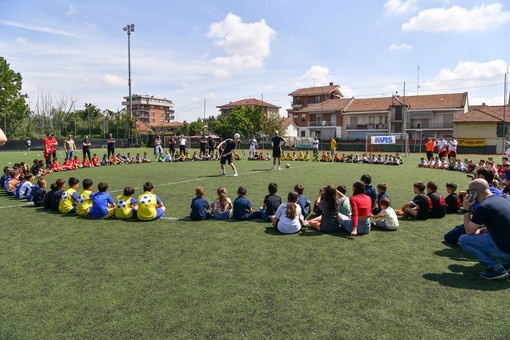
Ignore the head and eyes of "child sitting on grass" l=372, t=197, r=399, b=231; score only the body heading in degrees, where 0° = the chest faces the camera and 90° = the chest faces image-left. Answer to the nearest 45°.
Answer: approximately 135°

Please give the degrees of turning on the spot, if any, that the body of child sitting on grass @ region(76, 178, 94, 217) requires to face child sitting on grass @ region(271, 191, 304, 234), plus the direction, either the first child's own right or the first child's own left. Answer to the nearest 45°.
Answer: approximately 90° to the first child's own right

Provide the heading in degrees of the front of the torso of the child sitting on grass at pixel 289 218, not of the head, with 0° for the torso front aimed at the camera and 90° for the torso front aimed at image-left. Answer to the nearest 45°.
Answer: approximately 180°

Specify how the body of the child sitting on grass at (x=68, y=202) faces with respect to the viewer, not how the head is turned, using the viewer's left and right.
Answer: facing away from the viewer and to the right of the viewer

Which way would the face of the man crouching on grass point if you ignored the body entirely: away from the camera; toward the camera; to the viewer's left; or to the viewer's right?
to the viewer's left

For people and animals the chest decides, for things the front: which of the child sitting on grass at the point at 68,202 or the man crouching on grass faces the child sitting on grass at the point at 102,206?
the man crouching on grass

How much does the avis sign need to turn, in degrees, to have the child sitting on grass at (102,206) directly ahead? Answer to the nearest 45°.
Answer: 0° — it already faces them

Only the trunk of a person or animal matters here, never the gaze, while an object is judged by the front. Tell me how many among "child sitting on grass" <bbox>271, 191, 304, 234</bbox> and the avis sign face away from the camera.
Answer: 1
